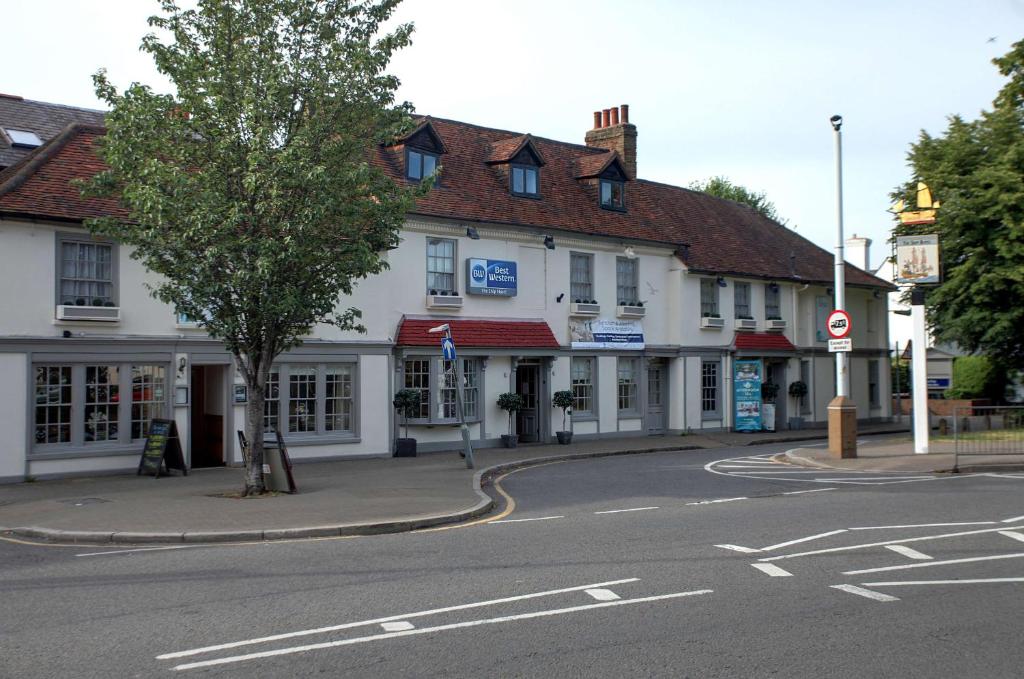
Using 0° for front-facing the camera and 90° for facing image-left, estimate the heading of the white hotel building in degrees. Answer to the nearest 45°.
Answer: approximately 315°

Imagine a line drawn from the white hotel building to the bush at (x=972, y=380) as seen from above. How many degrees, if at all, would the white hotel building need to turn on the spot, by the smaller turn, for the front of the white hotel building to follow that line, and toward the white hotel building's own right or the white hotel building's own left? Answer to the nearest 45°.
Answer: approximately 90° to the white hotel building's own left

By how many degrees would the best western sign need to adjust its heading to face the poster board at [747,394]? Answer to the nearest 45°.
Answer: approximately 90° to its left

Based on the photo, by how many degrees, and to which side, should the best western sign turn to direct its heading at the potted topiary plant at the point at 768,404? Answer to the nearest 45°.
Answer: approximately 90° to its left

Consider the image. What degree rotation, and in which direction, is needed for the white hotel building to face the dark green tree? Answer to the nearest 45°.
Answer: approximately 45° to its left

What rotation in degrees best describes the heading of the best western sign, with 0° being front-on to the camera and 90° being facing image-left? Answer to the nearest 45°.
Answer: approximately 315°
